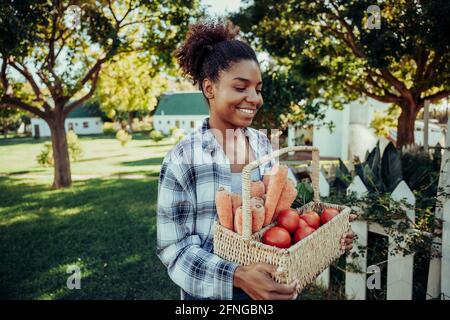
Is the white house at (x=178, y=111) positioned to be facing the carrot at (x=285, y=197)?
yes

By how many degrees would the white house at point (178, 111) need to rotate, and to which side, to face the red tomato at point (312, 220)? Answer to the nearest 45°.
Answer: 0° — it already faces it

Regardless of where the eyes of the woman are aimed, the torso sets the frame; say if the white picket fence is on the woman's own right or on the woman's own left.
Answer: on the woman's own left

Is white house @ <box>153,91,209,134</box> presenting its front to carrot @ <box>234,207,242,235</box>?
yes

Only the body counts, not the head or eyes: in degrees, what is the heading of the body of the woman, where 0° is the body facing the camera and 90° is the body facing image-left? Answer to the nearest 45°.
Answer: approximately 315°

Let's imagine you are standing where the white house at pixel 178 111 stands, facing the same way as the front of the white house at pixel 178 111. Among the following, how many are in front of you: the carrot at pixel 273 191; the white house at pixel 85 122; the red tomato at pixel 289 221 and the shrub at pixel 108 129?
2

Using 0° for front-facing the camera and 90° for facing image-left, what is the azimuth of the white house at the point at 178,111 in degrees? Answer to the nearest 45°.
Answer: approximately 0°

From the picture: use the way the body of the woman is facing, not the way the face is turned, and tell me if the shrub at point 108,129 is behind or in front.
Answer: behind

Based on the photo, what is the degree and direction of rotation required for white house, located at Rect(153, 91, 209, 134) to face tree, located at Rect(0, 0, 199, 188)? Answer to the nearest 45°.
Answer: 0° — it already faces it

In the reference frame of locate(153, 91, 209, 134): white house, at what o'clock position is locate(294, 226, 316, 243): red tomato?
The red tomato is roughly at 12 o'clock from the white house.

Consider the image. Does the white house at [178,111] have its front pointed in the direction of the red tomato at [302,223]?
yes
